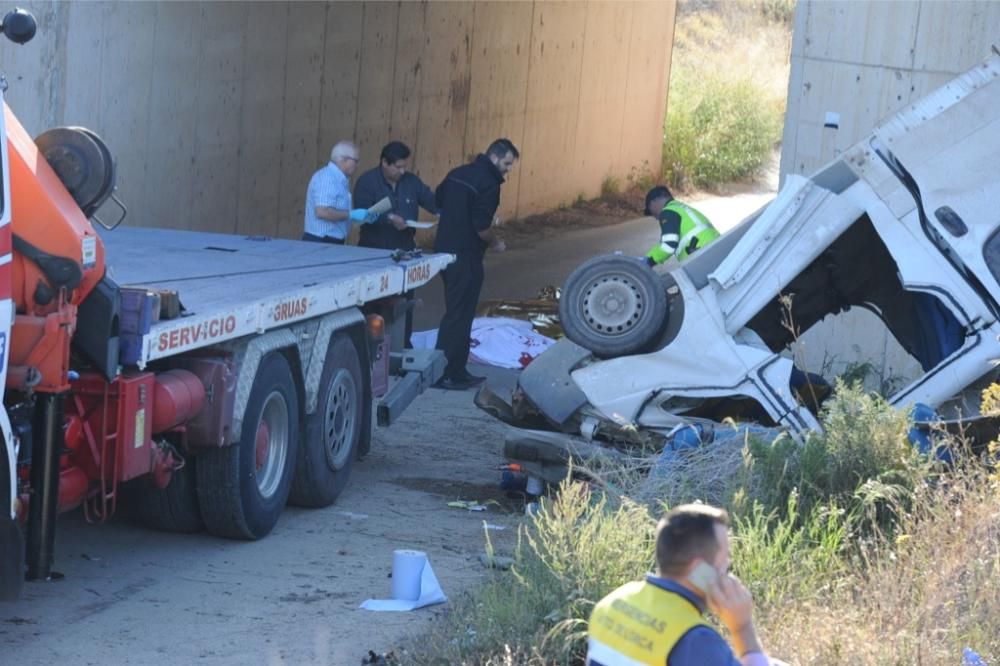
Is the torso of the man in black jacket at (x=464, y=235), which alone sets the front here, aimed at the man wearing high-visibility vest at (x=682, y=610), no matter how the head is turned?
no

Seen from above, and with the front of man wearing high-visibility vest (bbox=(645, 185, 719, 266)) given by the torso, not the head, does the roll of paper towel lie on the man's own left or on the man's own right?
on the man's own left

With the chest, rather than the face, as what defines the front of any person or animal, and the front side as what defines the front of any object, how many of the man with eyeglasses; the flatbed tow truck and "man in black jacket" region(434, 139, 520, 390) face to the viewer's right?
2

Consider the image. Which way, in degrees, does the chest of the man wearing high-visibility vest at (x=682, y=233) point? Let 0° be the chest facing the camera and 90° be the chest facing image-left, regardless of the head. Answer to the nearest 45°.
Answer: approximately 90°

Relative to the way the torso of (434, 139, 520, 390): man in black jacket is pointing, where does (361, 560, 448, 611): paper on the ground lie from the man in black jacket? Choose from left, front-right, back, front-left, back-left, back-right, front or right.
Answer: right

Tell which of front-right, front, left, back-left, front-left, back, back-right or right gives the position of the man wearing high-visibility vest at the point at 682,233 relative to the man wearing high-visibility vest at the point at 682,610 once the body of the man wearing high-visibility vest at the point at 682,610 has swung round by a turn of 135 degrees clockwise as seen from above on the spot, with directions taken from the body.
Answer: back

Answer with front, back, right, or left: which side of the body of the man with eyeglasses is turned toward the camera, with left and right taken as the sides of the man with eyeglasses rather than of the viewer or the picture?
right

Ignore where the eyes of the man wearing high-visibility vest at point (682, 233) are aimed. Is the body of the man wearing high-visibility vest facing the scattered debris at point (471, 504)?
no

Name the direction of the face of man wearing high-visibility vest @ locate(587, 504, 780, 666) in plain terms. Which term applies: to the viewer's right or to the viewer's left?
to the viewer's right

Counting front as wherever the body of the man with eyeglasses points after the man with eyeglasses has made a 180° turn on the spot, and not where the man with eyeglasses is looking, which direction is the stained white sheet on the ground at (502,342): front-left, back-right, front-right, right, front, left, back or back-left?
back-right

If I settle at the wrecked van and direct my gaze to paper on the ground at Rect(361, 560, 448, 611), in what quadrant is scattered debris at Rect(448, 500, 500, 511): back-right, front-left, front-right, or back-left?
front-right

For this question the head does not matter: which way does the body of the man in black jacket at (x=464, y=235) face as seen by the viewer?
to the viewer's right

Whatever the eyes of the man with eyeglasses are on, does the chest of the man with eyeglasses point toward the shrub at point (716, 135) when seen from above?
no

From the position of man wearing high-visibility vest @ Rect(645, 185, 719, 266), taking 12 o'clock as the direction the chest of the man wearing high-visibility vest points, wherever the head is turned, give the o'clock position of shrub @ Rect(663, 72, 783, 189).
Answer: The shrub is roughly at 3 o'clock from the man wearing high-visibility vest.

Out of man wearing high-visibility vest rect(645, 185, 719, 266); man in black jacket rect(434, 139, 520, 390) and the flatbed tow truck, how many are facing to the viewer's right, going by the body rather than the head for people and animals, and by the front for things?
1
